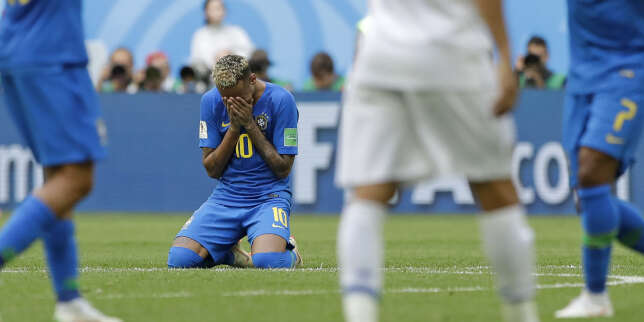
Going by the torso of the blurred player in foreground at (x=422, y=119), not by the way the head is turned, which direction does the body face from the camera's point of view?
away from the camera

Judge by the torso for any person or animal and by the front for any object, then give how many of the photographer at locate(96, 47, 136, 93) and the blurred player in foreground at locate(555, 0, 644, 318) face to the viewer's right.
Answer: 0

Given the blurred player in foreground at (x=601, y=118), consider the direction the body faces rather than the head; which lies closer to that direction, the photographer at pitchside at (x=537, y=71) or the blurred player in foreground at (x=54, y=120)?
the blurred player in foreground

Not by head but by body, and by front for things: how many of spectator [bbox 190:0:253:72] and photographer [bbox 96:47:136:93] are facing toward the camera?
2

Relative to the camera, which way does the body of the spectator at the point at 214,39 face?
toward the camera

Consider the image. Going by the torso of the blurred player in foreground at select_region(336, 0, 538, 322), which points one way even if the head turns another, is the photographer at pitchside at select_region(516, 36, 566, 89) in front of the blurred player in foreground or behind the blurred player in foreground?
in front

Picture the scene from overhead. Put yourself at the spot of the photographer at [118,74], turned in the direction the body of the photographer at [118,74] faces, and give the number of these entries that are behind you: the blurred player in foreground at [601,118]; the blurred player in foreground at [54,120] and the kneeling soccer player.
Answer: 0

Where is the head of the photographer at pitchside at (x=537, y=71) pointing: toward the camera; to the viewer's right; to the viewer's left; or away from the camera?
toward the camera

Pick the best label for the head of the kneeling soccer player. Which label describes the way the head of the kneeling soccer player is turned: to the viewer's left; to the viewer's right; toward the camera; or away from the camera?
toward the camera

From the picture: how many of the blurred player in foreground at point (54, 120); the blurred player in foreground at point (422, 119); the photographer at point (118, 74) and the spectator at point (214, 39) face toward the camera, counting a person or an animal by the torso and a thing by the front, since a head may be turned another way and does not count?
2

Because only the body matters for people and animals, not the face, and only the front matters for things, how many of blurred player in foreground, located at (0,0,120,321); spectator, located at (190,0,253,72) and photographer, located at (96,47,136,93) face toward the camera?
2
